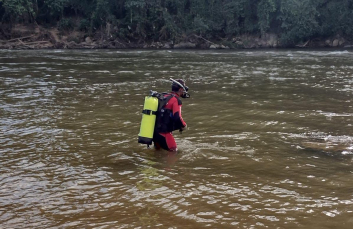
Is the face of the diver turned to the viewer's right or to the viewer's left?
to the viewer's right

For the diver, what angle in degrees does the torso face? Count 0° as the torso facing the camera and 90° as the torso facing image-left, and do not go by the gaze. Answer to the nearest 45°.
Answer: approximately 270°
